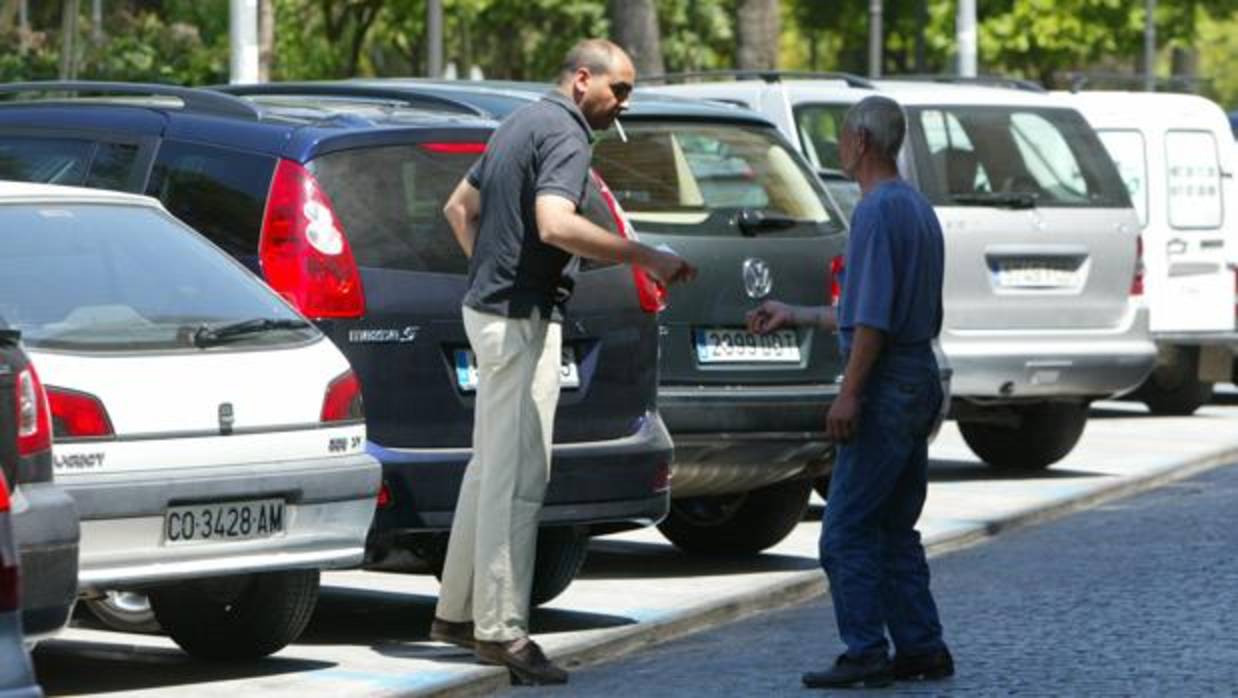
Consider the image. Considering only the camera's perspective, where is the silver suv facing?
facing away from the viewer and to the left of the viewer

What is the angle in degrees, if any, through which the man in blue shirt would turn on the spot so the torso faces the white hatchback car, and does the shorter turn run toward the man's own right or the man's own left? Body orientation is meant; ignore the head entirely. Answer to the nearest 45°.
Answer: approximately 45° to the man's own left

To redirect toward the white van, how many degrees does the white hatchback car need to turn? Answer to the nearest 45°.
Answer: approximately 90° to its right

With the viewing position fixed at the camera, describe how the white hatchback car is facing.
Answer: facing away from the viewer and to the left of the viewer

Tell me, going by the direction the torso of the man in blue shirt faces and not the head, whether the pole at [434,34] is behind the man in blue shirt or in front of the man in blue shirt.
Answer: in front

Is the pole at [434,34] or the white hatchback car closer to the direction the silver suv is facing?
the pole

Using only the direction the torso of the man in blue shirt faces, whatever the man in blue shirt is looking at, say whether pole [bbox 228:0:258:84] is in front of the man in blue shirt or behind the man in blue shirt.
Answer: in front

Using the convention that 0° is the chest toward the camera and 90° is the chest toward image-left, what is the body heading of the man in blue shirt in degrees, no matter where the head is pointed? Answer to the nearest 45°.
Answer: approximately 135°

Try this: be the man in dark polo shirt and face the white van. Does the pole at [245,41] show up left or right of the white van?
left

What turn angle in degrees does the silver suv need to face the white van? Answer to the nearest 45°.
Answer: approximately 45° to its right
